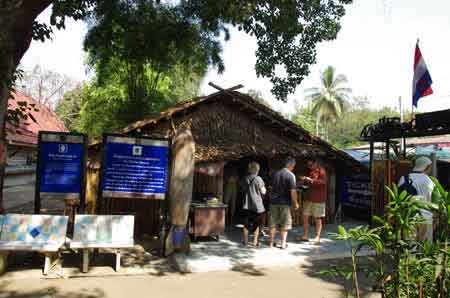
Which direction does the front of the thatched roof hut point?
toward the camera

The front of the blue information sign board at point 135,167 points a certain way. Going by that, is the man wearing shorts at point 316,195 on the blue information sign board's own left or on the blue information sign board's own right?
on the blue information sign board's own left

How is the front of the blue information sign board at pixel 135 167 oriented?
toward the camera

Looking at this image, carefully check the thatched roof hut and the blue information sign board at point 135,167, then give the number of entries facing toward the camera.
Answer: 2

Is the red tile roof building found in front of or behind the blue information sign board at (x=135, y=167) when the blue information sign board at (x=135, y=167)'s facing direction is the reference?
behind

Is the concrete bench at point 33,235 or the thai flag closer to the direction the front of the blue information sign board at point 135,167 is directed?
the concrete bench

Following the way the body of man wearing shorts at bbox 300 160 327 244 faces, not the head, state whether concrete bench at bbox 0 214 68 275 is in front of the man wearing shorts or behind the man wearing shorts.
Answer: in front

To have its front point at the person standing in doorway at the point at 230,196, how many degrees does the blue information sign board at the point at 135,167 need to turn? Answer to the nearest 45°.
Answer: approximately 135° to its left

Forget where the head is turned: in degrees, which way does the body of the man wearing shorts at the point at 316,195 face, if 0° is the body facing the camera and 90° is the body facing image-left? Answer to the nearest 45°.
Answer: approximately 45°
